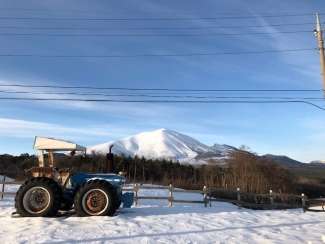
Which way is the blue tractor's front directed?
to the viewer's right
